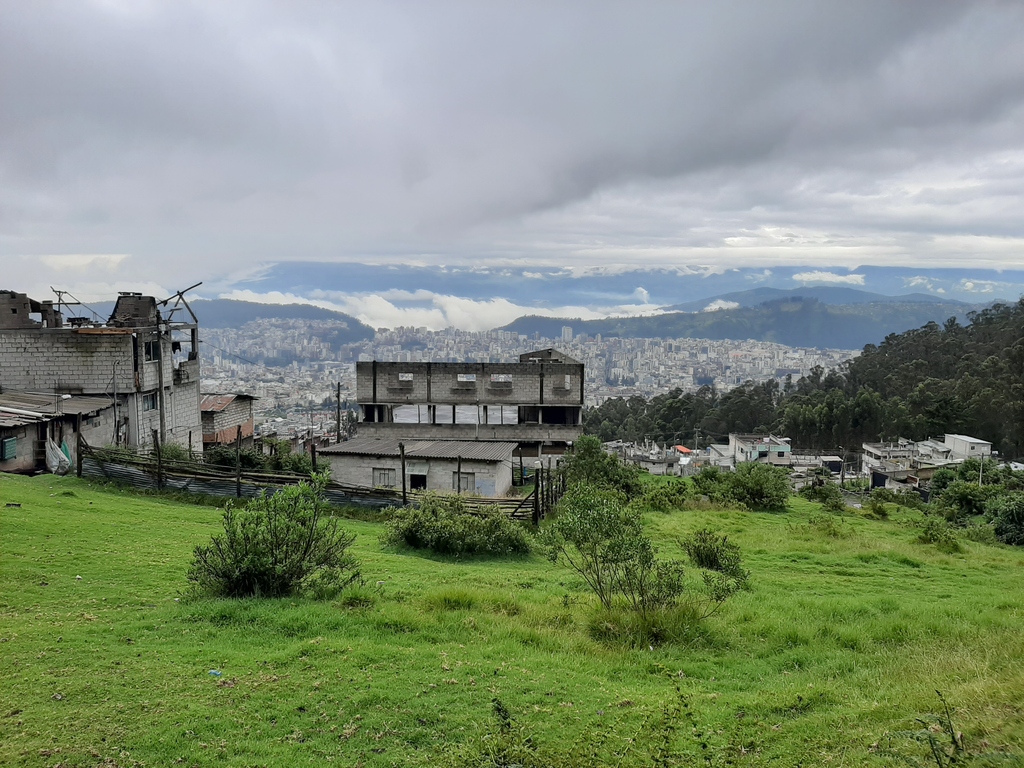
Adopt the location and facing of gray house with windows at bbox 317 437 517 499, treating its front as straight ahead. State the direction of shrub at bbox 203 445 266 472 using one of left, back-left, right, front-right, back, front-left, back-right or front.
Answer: right

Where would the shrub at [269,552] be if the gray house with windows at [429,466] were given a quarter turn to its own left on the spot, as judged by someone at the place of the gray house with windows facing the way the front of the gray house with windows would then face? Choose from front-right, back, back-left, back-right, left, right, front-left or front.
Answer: right

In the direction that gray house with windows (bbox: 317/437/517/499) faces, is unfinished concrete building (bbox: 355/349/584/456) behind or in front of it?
behind

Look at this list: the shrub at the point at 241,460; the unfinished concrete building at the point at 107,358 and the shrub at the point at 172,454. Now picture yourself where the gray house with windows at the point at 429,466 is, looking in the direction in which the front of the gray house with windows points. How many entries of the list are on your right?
3

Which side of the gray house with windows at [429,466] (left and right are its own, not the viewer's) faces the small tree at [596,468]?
left

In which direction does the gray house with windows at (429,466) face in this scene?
toward the camera

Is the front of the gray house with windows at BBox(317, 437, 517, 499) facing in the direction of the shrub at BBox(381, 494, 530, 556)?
yes

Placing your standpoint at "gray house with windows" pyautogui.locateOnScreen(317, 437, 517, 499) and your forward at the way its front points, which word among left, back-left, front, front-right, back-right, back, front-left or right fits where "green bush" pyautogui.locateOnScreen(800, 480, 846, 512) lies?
left

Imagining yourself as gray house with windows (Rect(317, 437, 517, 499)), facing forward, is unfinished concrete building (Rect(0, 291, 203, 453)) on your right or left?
on your right

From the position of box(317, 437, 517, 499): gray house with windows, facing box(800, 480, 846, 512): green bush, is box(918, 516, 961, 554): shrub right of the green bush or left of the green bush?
right

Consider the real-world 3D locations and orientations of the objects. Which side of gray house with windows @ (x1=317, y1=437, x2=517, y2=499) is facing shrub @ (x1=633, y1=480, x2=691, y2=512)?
left

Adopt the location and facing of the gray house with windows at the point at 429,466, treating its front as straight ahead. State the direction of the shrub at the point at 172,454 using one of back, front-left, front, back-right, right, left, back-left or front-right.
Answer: right

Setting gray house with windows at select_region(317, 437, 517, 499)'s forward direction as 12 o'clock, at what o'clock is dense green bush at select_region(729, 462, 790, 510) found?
The dense green bush is roughly at 9 o'clock from the gray house with windows.

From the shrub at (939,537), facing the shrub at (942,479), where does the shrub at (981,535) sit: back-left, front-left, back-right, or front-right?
front-right
